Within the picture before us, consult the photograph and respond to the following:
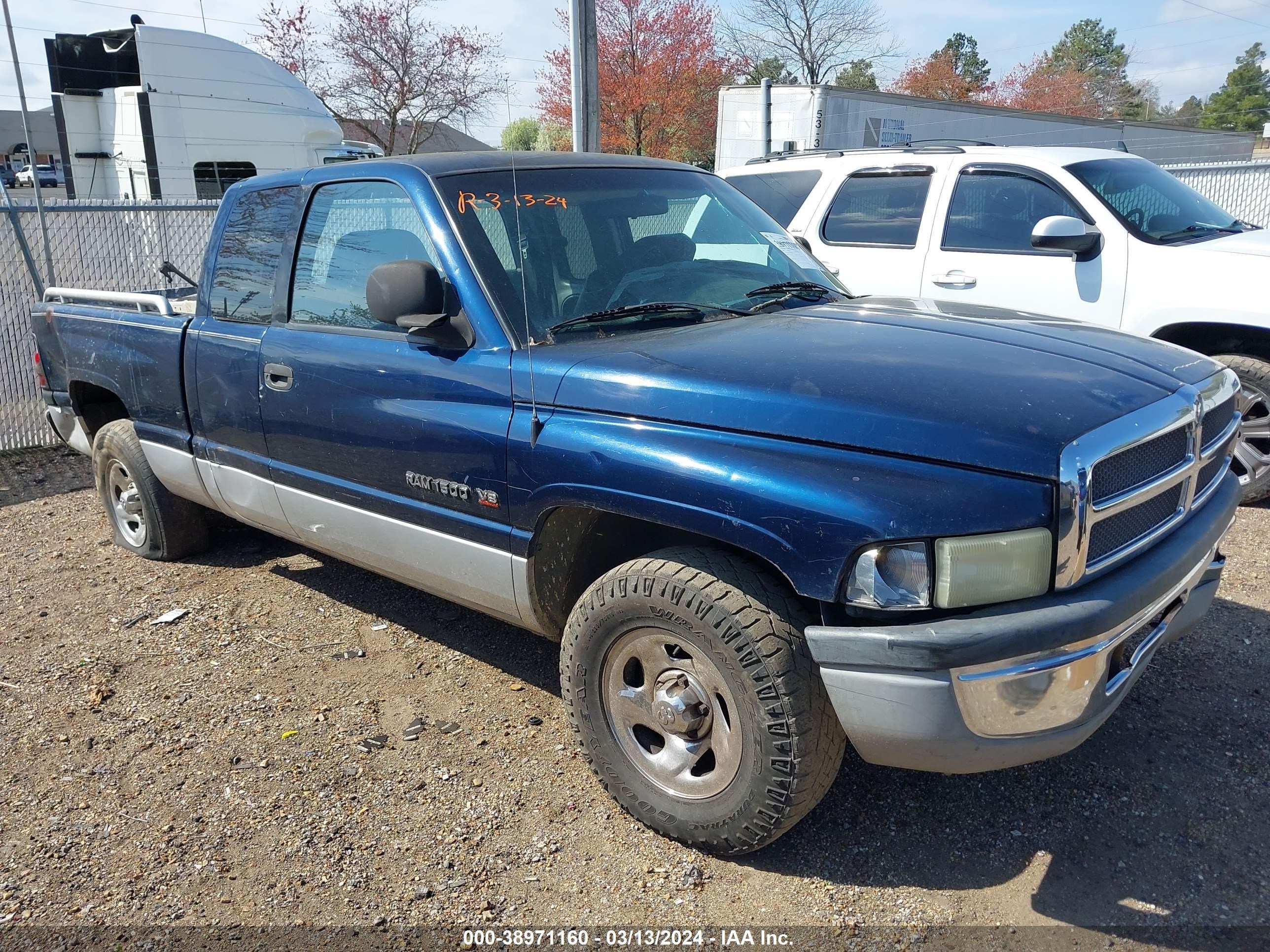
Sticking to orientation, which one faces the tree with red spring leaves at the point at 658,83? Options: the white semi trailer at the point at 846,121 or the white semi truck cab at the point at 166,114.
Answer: the white semi truck cab

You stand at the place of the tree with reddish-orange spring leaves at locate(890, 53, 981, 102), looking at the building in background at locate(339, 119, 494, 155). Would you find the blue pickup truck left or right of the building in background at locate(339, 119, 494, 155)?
left

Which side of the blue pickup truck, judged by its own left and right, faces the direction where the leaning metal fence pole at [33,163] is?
back

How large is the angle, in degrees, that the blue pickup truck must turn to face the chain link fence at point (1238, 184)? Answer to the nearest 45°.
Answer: approximately 90° to its left

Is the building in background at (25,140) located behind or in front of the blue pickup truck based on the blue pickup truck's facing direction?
behind

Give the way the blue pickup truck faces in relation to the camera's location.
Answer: facing the viewer and to the right of the viewer

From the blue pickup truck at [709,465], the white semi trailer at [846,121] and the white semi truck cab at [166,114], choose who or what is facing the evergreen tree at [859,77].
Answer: the white semi truck cab

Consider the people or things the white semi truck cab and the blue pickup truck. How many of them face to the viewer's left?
0

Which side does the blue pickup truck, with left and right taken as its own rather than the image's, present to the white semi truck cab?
back

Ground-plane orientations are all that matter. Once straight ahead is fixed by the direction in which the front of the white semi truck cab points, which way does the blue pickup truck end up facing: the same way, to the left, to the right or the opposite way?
to the right

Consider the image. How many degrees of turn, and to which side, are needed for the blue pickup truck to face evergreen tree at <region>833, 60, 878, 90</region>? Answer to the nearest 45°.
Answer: approximately 135° to its left

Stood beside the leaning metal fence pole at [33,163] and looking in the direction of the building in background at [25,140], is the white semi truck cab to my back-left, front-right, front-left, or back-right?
front-right

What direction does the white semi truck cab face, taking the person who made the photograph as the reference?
facing away from the viewer and to the right of the viewer

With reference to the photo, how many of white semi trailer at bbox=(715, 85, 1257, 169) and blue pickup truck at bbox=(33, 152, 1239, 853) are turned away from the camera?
0

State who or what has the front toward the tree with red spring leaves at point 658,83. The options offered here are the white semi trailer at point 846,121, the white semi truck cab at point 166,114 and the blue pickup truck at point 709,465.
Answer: the white semi truck cab

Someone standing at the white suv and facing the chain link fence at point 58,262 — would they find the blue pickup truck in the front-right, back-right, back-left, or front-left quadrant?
front-left

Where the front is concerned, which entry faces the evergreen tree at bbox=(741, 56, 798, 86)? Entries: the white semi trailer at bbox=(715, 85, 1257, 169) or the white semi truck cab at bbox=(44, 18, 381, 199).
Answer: the white semi truck cab
